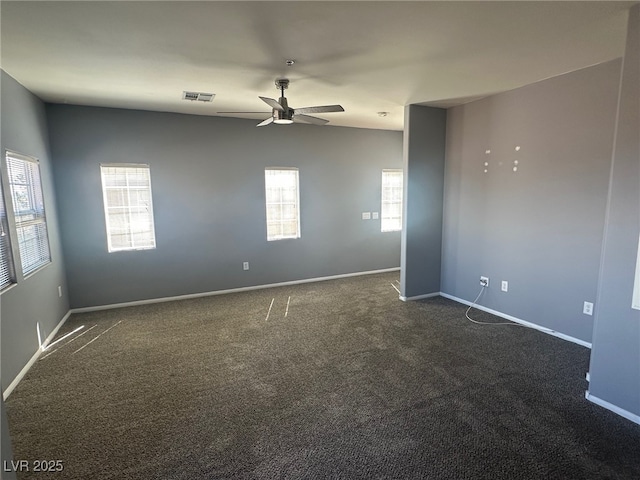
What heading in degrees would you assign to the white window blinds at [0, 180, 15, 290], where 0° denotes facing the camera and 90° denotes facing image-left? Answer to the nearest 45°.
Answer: approximately 270°

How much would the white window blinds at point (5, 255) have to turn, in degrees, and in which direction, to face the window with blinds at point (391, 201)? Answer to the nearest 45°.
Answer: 0° — it already faces it

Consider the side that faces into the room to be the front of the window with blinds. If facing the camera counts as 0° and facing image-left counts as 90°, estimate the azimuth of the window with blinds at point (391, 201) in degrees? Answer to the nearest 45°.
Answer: approximately 0°

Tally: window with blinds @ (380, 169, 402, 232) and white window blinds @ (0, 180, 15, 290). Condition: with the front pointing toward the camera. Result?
1

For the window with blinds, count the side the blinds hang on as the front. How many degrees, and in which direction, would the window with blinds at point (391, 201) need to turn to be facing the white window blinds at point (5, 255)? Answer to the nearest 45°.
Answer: approximately 45° to its right

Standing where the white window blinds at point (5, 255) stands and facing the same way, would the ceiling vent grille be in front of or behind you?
in front
